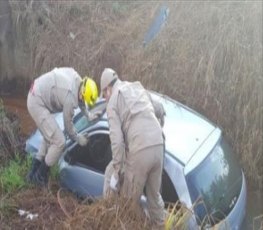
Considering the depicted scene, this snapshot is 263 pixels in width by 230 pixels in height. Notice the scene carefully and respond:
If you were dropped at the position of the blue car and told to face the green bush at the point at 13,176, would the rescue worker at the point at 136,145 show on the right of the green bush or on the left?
left

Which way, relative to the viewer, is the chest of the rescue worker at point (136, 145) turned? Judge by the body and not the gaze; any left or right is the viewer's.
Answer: facing away from the viewer and to the left of the viewer

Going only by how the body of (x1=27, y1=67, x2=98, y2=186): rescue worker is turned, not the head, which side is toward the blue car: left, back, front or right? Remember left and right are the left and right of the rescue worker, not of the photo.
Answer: front

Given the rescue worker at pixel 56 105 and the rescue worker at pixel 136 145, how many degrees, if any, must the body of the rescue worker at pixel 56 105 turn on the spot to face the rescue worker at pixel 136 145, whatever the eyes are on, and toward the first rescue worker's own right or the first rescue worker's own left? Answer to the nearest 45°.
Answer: approximately 45° to the first rescue worker's own right

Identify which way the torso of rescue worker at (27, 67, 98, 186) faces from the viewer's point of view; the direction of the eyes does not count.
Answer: to the viewer's right

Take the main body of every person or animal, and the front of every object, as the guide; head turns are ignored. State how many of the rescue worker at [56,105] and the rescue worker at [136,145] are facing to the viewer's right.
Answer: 1
